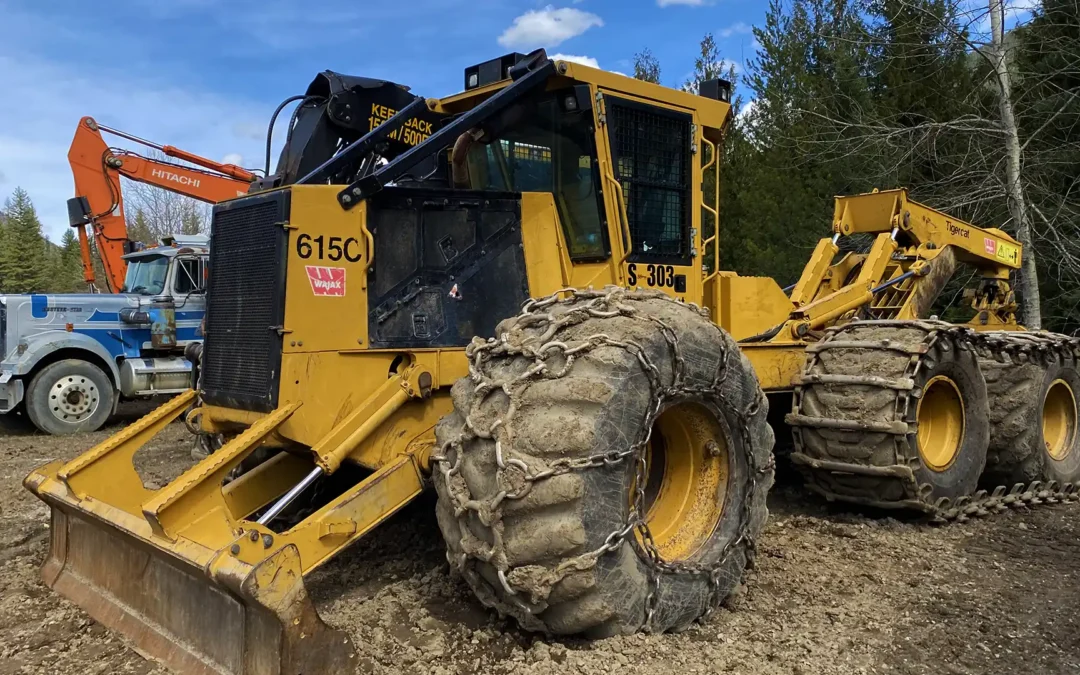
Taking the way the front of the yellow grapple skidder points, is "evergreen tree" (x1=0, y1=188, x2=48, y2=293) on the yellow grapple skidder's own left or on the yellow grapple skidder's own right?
on the yellow grapple skidder's own right

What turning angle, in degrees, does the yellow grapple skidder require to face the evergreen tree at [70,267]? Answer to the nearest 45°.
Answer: approximately 90° to its right

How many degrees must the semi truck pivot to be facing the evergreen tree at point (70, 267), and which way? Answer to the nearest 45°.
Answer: approximately 90° to its right

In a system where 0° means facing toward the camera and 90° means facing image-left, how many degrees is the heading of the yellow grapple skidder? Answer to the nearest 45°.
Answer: approximately 45°

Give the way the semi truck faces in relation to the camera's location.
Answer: facing to the left of the viewer

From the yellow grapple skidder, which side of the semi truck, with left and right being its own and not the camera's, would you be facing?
left

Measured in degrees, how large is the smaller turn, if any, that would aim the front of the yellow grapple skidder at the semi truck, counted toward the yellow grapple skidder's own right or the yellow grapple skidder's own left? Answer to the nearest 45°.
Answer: approximately 90° to the yellow grapple skidder's own right
